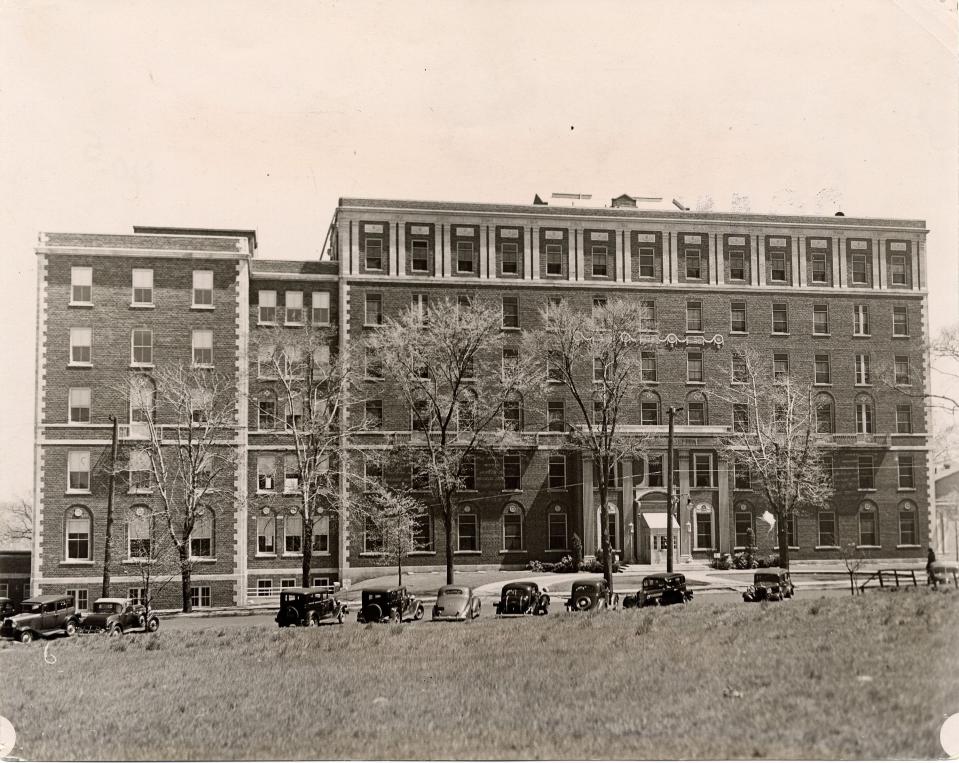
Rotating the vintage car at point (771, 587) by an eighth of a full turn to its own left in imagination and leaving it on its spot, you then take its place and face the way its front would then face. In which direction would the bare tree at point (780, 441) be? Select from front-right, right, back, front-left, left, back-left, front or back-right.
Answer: back

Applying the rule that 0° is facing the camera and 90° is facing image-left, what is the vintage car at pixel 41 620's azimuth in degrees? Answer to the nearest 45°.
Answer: approximately 45°

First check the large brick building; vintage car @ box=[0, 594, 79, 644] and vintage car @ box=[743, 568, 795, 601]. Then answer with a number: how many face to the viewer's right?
0

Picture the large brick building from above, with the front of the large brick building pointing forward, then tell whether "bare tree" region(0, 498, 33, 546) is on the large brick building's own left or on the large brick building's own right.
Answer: on the large brick building's own right

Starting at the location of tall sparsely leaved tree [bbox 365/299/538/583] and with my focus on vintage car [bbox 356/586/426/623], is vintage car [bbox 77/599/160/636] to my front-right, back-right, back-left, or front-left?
front-right

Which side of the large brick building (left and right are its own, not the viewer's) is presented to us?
front

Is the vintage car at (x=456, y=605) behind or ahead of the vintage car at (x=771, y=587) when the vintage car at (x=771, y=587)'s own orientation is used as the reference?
ahead

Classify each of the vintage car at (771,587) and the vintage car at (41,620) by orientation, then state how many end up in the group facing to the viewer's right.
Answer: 0

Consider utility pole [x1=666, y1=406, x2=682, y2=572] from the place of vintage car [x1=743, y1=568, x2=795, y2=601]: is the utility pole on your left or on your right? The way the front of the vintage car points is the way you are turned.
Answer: on your right

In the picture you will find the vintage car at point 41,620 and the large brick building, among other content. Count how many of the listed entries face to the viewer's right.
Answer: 0

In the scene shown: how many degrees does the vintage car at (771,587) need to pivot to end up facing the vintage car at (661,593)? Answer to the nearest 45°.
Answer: approximately 45° to its right
